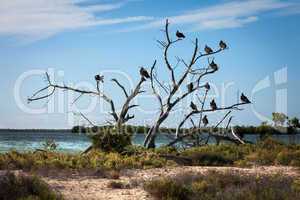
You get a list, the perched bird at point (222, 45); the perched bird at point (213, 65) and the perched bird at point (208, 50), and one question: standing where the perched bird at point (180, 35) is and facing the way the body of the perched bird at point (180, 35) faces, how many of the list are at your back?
3

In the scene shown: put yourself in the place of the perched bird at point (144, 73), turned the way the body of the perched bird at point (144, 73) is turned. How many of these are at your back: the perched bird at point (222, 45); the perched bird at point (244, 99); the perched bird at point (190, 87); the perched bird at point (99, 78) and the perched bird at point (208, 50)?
4

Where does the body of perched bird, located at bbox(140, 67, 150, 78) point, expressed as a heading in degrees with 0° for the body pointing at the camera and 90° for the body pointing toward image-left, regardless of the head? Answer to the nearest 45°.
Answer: approximately 90°

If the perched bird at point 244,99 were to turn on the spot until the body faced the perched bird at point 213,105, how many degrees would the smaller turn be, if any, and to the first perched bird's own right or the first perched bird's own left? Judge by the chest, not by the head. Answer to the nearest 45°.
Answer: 0° — it already faces it

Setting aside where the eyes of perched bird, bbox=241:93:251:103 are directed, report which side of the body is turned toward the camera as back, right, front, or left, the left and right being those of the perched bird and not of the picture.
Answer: left

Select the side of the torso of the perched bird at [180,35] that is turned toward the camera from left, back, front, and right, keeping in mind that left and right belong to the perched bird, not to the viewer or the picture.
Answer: left
